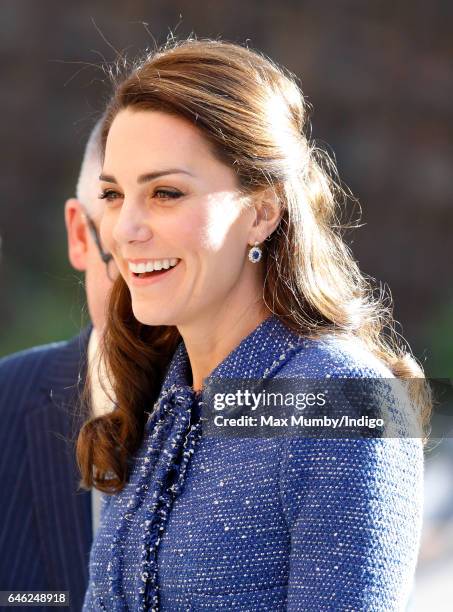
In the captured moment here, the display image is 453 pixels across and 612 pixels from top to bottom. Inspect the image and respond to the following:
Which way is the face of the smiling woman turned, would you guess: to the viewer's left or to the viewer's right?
to the viewer's left

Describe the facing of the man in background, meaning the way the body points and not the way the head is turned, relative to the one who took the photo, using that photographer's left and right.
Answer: facing the viewer and to the right of the viewer

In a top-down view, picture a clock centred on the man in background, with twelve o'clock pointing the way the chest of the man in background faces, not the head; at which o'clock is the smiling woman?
The smiling woman is roughly at 1 o'clock from the man in background.

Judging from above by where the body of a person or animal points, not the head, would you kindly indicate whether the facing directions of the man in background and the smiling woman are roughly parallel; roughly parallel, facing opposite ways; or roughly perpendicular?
roughly perpendicular

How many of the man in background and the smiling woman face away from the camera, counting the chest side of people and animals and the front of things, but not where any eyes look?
0

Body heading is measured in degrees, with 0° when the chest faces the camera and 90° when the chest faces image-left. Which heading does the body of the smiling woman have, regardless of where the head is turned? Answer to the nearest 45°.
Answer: approximately 45°

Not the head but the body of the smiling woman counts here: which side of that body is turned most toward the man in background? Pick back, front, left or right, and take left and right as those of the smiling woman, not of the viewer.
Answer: right
